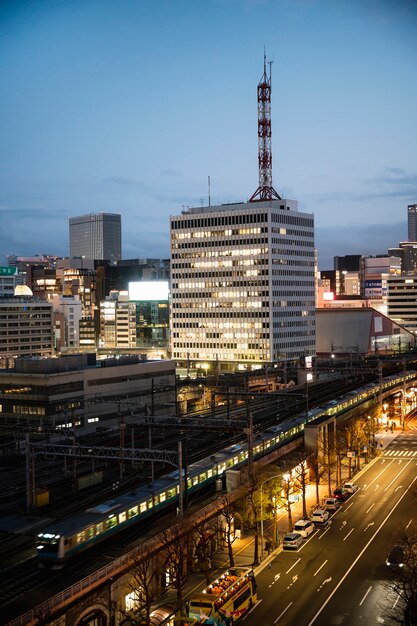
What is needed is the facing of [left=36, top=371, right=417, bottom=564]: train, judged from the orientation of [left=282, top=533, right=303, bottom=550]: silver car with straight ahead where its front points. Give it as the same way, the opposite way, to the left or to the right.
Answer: the opposite way

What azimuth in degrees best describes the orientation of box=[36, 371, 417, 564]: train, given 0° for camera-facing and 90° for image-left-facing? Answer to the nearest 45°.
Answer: approximately 45°

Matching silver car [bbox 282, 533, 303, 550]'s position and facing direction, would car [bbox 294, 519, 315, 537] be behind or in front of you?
in front

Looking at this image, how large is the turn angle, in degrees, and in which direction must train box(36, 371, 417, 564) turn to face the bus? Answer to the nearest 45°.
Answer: approximately 90° to its left

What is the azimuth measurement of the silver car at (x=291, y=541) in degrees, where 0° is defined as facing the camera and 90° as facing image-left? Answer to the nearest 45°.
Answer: approximately 225°

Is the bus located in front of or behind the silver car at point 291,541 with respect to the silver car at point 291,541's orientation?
behind

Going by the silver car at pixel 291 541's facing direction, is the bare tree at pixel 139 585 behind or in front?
behind

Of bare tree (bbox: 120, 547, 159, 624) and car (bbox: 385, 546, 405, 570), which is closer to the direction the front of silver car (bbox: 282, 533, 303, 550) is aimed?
the car

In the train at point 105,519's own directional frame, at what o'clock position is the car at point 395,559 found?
The car is roughly at 7 o'clock from the train.

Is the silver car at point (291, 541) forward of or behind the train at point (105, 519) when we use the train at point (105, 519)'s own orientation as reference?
behind
